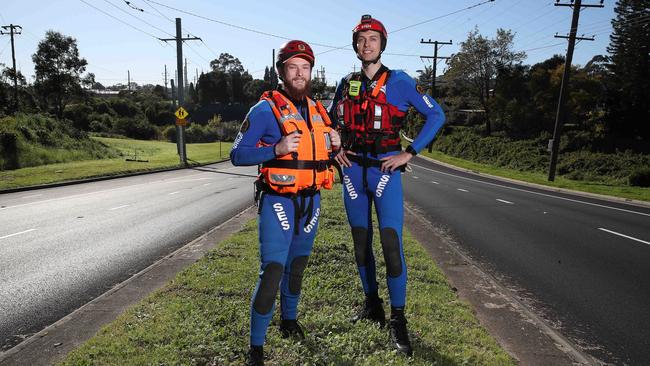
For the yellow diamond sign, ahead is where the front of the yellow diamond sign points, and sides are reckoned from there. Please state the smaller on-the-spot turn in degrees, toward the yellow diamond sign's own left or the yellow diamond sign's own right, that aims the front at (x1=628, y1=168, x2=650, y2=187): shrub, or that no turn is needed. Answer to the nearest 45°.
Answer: approximately 45° to the yellow diamond sign's own left

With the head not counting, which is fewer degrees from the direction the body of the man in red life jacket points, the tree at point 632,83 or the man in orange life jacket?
the man in orange life jacket

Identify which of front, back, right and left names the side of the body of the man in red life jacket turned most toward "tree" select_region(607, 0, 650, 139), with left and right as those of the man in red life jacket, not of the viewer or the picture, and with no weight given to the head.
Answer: back

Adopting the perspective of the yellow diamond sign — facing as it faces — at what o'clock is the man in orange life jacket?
The man in orange life jacket is roughly at 12 o'clock from the yellow diamond sign.

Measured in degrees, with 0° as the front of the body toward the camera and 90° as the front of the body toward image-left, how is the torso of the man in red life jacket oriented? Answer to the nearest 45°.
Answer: approximately 45°

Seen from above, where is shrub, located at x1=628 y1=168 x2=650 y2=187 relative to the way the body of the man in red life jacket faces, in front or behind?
behind

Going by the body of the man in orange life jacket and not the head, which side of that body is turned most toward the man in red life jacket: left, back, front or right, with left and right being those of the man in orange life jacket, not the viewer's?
left

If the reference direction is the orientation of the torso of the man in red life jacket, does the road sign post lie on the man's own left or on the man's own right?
on the man's own right

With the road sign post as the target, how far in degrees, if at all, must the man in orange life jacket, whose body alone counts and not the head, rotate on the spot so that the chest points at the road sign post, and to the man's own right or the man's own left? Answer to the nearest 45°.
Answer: approximately 135° to the man's own left
